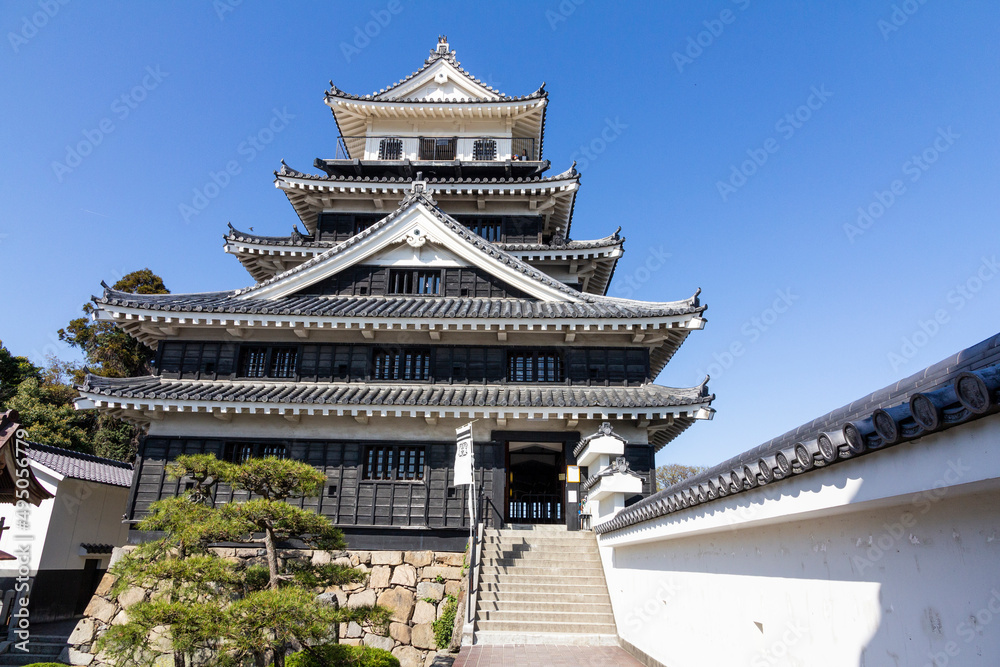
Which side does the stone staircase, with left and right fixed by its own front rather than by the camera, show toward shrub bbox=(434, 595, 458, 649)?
right

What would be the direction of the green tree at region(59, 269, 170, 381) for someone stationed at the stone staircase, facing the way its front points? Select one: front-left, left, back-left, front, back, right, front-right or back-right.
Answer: back-right

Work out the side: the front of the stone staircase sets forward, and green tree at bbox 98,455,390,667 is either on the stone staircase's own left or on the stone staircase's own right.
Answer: on the stone staircase's own right

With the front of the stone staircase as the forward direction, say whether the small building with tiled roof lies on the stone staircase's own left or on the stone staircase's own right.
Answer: on the stone staircase's own right

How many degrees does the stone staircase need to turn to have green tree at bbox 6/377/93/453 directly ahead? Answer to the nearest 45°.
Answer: approximately 135° to its right

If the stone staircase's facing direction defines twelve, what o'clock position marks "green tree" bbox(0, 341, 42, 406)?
The green tree is roughly at 4 o'clock from the stone staircase.

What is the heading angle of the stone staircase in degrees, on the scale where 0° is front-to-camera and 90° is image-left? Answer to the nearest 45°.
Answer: approximately 0°

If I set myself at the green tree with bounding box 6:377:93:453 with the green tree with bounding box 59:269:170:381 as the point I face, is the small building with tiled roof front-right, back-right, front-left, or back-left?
back-right

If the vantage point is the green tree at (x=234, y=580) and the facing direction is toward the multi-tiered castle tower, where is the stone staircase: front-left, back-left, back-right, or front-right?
front-right
